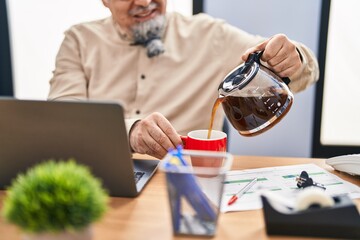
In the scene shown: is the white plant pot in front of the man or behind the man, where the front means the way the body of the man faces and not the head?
in front

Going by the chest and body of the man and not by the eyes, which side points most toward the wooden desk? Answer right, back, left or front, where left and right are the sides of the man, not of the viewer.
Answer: front

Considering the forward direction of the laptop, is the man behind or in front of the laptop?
in front

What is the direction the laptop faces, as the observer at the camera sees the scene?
facing away from the viewer and to the right of the viewer

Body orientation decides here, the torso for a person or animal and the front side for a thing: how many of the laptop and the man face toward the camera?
1

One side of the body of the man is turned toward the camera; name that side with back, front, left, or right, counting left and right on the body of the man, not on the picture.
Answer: front

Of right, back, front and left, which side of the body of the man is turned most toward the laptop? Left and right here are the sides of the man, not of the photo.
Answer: front
